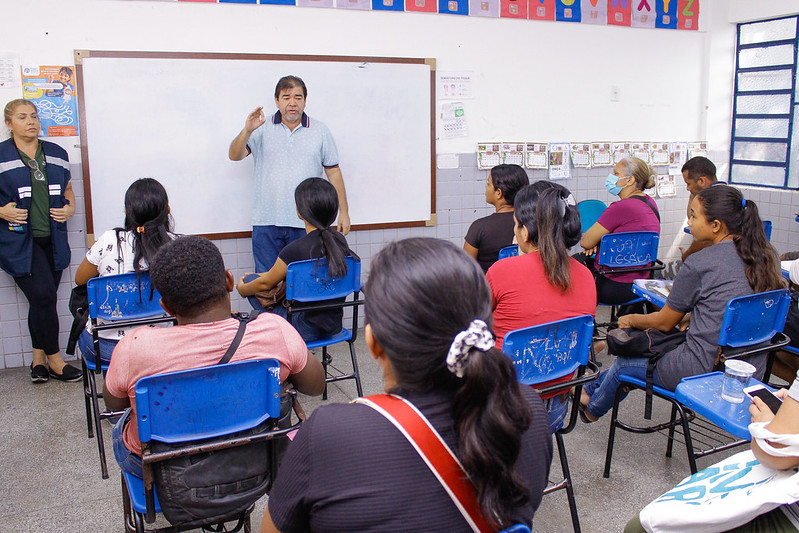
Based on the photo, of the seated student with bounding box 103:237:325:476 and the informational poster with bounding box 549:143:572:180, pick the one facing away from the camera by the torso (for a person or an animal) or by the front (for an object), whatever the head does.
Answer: the seated student

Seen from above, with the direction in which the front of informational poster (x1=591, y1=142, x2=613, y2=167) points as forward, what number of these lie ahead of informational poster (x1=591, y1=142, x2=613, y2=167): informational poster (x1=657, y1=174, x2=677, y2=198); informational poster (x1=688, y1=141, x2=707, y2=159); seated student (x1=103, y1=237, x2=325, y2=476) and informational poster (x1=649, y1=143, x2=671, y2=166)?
1

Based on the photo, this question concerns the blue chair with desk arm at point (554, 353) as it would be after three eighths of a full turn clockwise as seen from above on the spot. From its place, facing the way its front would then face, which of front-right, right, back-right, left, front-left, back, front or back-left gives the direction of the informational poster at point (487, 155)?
left

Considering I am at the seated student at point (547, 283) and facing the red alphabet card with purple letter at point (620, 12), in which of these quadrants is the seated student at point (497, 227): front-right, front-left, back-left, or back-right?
front-left

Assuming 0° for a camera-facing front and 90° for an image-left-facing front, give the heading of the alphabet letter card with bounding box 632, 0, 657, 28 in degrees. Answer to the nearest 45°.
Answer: approximately 0°

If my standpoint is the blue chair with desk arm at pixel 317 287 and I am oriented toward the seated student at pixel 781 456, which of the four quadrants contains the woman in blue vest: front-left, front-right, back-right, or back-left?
back-right

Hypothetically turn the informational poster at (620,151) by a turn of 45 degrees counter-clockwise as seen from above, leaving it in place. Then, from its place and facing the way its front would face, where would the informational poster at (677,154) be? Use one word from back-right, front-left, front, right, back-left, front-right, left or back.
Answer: left

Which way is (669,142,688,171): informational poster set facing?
toward the camera

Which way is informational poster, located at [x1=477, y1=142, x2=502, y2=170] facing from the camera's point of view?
toward the camera

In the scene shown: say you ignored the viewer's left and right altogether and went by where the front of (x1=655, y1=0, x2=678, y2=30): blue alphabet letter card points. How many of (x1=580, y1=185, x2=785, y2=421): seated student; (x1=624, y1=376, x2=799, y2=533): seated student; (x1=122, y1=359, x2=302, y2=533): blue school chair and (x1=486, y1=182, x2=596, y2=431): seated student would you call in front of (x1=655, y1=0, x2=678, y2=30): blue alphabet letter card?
4

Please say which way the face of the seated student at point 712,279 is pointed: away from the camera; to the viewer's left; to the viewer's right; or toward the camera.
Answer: to the viewer's left
